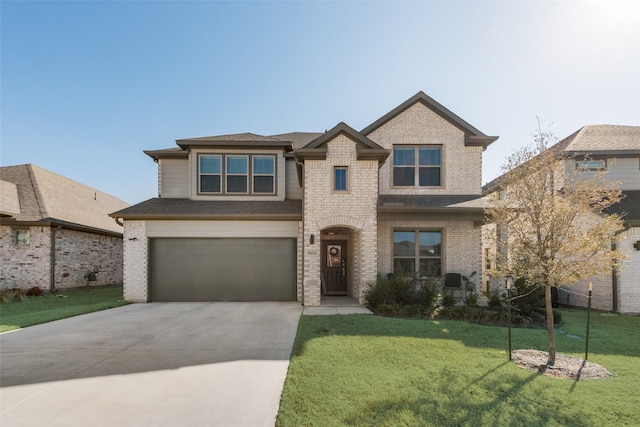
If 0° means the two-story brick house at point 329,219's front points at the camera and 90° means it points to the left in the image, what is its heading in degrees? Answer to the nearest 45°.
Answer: approximately 0°

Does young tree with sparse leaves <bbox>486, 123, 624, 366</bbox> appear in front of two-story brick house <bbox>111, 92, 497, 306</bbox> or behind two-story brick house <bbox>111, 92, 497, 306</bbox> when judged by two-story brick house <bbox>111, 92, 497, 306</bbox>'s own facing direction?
in front

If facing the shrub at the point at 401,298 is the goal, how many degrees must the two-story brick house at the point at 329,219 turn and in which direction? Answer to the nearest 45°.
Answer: approximately 45° to its left

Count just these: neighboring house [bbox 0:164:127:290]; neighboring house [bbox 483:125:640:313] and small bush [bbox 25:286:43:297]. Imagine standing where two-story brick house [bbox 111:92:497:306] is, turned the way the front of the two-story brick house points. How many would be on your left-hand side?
1

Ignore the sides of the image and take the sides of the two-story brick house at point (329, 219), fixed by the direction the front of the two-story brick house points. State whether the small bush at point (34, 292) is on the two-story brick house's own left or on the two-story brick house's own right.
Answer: on the two-story brick house's own right

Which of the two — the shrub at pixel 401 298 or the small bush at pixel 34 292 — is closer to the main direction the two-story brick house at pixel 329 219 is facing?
the shrub

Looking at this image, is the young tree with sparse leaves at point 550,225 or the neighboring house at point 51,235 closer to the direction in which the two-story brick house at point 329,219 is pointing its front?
the young tree with sparse leaves

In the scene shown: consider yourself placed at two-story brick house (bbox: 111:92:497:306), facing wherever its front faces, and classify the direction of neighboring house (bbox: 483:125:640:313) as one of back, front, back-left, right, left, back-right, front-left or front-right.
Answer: left
